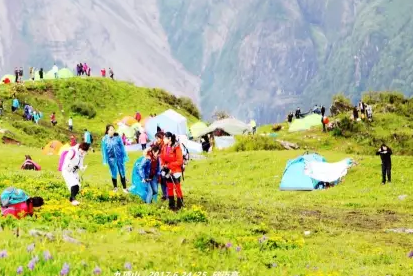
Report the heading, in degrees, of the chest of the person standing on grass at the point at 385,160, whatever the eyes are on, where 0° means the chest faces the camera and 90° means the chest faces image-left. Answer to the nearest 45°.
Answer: approximately 0°

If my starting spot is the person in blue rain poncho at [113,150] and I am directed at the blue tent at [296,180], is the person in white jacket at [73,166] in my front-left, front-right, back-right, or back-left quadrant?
back-right

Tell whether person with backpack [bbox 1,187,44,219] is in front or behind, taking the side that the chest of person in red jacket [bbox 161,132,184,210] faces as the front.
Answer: in front

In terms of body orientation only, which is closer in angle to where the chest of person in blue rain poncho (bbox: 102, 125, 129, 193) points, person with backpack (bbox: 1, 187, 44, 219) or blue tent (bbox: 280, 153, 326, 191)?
the person with backpack

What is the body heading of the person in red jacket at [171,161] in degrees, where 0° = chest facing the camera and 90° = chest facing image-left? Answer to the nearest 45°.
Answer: approximately 45°

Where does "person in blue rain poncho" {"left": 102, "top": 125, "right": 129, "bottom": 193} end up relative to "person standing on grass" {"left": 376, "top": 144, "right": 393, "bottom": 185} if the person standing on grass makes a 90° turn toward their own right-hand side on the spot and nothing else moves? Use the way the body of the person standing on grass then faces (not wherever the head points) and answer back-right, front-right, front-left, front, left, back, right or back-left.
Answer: front-left

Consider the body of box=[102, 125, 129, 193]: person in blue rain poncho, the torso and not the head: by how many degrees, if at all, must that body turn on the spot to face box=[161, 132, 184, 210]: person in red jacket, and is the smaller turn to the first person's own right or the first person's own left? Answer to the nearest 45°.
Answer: approximately 45° to the first person's own left

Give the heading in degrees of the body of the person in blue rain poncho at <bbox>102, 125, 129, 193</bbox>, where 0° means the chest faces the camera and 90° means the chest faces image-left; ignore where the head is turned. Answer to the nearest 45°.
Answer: approximately 0°

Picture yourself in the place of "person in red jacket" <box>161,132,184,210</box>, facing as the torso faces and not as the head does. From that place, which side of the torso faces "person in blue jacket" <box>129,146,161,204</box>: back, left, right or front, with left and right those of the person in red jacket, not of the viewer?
right

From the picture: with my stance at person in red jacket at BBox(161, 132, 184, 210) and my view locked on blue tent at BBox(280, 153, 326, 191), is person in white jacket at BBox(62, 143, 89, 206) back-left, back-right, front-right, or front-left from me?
back-left
